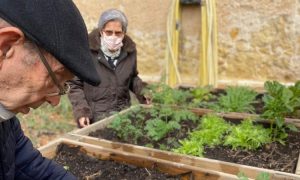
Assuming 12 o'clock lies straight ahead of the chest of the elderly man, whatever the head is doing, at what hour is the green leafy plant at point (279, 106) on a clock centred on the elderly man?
The green leafy plant is roughly at 11 o'clock from the elderly man.

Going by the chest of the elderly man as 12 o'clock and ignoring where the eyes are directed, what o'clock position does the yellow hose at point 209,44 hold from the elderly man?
The yellow hose is roughly at 10 o'clock from the elderly man.

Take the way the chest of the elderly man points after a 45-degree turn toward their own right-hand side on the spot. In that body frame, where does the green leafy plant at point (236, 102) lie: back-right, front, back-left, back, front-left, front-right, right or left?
left

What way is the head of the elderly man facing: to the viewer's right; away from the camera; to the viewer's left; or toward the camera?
to the viewer's right

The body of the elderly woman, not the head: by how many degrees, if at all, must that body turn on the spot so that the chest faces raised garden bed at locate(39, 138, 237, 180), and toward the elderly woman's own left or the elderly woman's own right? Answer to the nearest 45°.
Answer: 0° — they already face it

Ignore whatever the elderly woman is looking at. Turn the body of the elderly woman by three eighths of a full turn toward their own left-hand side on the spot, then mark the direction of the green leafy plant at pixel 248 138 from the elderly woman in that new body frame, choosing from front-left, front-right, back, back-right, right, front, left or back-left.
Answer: right

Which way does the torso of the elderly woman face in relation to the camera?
toward the camera

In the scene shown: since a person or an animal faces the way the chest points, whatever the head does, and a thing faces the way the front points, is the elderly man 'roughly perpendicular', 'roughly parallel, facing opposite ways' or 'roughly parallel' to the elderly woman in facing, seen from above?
roughly perpendicular

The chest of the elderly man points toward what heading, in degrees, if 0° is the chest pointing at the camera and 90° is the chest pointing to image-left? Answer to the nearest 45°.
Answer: approximately 270°

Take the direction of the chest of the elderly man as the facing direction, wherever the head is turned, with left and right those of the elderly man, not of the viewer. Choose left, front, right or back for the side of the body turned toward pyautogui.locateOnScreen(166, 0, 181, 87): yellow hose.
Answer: left

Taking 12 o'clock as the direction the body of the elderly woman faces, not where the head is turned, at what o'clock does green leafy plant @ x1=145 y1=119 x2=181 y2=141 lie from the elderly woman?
The green leafy plant is roughly at 11 o'clock from the elderly woman.

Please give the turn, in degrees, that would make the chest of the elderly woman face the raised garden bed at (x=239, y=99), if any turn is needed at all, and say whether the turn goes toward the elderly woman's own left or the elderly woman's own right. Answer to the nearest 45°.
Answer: approximately 90° to the elderly woman's own left

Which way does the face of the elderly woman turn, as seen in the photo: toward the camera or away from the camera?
toward the camera

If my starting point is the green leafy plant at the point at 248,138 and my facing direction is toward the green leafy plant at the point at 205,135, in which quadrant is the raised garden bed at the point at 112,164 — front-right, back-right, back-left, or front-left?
front-left
